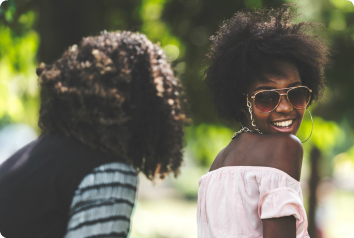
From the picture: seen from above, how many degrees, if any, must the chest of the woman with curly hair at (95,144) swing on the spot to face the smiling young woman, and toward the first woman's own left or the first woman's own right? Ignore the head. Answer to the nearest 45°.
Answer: approximately 45° to the first woman's own right

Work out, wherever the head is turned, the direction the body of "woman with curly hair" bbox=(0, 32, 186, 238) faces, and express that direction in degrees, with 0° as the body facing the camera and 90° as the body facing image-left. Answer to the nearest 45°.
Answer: approximately 225°

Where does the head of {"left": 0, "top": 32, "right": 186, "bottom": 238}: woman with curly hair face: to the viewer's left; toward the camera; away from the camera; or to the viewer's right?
away from the camera
